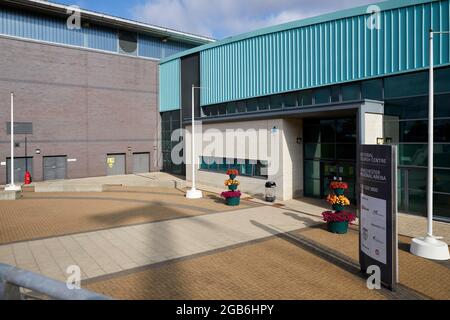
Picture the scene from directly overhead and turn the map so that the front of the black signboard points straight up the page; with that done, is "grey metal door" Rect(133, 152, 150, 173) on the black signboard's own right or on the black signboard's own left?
on the black signboard's own right

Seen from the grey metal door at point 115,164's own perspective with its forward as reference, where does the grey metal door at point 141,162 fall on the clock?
the grey metal door at point 141,162 is roughly at 8 o'clock from the grey metal door at point 115,164.

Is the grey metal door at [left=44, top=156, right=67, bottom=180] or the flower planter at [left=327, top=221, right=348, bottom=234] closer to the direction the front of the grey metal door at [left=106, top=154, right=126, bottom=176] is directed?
the flower planter

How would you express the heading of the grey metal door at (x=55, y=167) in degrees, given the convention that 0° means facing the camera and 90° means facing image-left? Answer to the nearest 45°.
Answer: approximately 0°

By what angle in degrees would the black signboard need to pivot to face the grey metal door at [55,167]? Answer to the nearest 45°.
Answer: approximately 90° to its right

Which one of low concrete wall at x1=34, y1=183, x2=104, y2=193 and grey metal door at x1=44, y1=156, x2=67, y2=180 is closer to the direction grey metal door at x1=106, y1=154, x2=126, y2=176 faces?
the low concrete wall

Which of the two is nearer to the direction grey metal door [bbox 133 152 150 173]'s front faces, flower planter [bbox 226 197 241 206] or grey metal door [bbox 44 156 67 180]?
the flower planter
